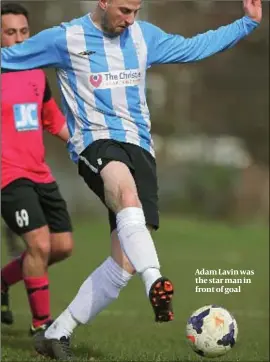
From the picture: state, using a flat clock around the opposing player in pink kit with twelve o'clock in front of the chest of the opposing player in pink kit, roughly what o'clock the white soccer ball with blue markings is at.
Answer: The white soccer ball with blue markings is roughly at 11 o'clock from the opposing player in pink kit.

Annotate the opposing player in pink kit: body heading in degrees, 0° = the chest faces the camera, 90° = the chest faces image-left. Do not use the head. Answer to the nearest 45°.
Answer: approximately 0°

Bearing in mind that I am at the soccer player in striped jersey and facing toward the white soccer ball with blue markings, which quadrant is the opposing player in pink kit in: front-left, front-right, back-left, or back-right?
back-left
